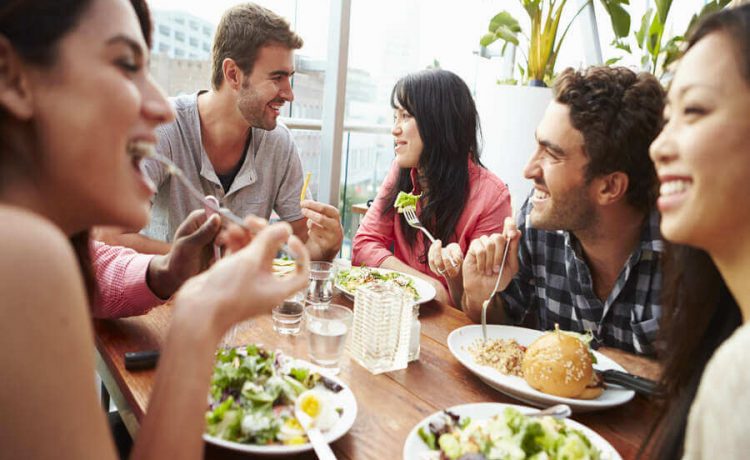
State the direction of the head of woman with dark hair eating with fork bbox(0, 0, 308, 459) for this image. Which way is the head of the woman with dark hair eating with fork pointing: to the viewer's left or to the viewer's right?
to the viewer's right

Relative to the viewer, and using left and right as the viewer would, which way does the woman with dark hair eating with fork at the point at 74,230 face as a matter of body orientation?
facing to the right of the viewer

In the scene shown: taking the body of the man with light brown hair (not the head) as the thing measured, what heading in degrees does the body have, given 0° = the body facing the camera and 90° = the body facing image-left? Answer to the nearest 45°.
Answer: approximately 315°

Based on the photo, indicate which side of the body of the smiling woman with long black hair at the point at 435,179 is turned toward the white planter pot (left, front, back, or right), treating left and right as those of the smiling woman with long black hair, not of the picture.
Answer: back

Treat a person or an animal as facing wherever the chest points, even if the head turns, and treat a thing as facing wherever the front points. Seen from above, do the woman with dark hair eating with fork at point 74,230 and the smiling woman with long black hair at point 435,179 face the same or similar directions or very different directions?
very different directions

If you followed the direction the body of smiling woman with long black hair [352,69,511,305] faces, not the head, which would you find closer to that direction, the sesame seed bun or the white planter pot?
the sesame seed bun

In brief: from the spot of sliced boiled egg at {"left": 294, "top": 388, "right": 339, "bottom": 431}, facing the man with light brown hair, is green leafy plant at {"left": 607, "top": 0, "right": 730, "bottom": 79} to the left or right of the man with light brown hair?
right

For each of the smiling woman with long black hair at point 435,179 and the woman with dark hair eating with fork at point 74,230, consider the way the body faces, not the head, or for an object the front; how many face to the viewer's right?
1

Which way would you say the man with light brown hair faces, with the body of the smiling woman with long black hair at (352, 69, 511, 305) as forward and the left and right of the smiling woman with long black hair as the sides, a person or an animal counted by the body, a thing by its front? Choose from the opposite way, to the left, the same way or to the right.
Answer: to the left

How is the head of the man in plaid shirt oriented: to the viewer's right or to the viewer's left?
to the viewer's left

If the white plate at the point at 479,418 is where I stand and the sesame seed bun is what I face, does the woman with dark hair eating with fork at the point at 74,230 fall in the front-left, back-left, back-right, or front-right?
back-left

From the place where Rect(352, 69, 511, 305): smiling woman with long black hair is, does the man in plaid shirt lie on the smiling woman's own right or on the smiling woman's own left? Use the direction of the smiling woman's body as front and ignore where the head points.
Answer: on the smiling woman's own left
